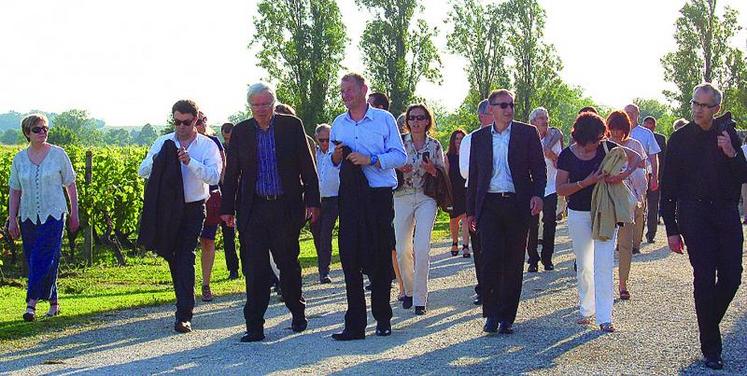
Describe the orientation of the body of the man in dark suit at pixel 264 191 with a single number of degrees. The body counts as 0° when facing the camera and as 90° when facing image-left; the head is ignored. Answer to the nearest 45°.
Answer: approximately 0°

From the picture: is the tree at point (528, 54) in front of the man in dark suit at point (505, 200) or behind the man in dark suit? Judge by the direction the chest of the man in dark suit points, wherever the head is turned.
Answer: behind

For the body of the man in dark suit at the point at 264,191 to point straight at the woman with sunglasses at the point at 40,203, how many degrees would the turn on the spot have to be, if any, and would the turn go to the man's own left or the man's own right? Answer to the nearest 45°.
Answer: approximately 135° to the man's own right

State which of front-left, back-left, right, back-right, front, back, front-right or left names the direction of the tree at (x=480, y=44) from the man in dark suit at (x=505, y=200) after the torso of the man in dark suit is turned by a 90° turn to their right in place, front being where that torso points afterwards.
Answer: right

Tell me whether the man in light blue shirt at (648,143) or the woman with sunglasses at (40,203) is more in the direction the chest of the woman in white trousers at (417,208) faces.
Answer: the woman with sunglasses

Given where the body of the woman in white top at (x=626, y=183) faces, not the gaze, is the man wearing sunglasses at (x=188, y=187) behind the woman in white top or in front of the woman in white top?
in front

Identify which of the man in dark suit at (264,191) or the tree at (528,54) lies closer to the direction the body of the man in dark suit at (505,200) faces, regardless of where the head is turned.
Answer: the man in dark suit
